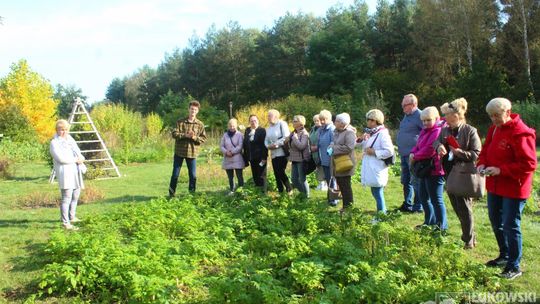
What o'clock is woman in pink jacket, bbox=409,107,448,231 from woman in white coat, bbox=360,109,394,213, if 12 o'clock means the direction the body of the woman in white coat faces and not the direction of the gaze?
The woman in pink jacket is roughly at 9 o'clock from the woman in white coat.

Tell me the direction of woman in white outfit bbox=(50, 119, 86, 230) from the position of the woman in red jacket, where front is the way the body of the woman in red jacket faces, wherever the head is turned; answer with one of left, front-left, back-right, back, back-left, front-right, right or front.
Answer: front-right

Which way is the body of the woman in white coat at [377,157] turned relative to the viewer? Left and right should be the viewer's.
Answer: facing the viewer and to the left of the viewer

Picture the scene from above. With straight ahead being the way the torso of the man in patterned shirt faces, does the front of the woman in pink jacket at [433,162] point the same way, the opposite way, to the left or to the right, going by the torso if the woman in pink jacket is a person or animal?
to the right

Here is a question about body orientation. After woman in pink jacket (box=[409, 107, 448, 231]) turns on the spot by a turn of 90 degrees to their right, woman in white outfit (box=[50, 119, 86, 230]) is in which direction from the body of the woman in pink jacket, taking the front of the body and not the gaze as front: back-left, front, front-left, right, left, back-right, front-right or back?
front-left

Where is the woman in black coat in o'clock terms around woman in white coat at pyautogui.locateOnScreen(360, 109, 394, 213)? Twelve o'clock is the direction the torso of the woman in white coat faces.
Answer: The woman in black coat is roughly at 3 o'clock from the woman in white coat.

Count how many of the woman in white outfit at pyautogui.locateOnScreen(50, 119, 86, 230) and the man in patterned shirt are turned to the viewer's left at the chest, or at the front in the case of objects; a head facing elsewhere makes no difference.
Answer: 0

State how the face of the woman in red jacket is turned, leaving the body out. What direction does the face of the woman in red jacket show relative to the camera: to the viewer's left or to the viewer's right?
to the viewer's left

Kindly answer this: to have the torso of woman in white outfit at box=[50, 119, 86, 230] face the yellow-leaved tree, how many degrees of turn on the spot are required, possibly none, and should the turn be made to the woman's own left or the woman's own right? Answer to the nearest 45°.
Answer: approximately 135° to the woman's own left

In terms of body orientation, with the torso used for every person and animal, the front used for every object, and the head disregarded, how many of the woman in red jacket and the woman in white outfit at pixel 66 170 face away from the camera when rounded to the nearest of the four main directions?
0

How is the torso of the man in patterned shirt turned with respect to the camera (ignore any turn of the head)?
toward the camera
